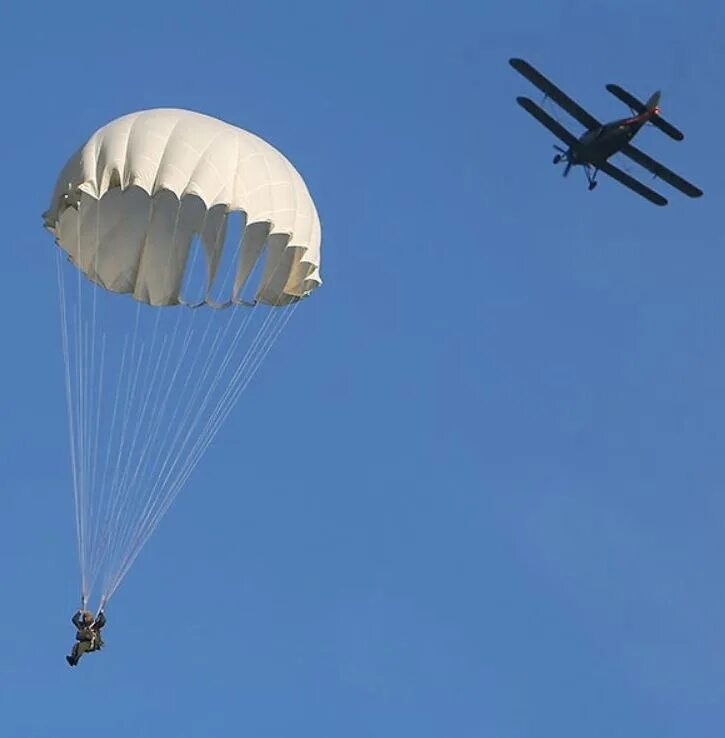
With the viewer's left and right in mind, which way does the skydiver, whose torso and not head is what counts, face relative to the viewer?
facing the viewer and to the left of the viewer
